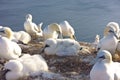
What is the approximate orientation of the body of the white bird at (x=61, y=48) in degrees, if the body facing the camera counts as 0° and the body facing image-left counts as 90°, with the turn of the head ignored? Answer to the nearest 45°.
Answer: approximately 90°

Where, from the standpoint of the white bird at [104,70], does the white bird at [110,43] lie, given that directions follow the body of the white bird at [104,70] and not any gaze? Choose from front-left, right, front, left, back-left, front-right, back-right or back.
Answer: back-right

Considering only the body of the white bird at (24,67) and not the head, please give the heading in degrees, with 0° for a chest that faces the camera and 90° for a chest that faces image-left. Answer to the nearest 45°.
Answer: approximately 90°
